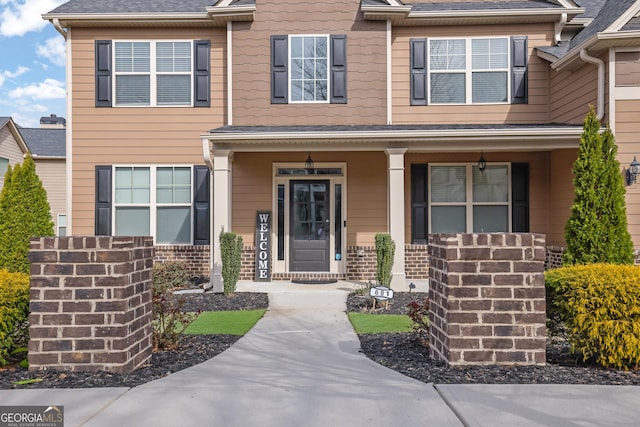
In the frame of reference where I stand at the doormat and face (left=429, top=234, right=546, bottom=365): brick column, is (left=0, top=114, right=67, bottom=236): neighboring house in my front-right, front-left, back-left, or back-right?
back-right

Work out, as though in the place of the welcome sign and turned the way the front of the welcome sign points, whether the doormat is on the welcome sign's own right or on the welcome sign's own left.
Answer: on the welcome sign's own left

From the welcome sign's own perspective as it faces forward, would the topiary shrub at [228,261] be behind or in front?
in front

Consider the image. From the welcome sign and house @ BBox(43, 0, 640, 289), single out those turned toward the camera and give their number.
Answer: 2

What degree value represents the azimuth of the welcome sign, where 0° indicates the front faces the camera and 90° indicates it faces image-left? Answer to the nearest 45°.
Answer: approximately 0°

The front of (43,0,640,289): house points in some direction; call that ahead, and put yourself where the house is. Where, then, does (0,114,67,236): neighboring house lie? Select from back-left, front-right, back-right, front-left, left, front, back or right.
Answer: back-right

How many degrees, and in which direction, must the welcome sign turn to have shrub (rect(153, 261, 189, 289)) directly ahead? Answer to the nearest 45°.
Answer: approximately 90° to its right

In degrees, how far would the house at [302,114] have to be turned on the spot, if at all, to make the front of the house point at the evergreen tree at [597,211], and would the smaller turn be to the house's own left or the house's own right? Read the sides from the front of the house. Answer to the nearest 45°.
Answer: approximately 45° to the house's own left

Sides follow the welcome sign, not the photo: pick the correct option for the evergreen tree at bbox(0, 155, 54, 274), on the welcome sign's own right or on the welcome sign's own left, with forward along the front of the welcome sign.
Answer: on the welcome sign's own right
